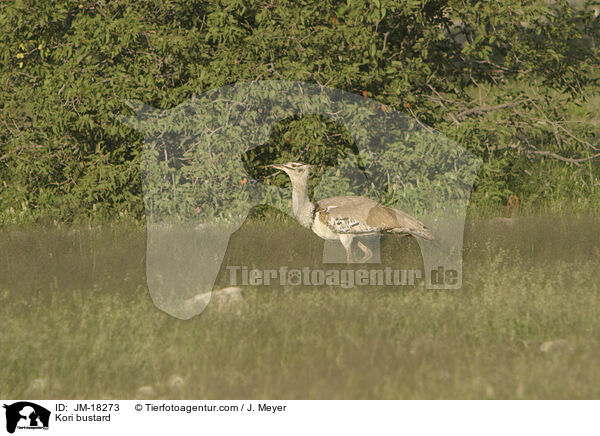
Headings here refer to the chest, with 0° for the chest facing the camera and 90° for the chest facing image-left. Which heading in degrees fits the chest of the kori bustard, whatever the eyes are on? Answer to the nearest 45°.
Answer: approximately 90°
